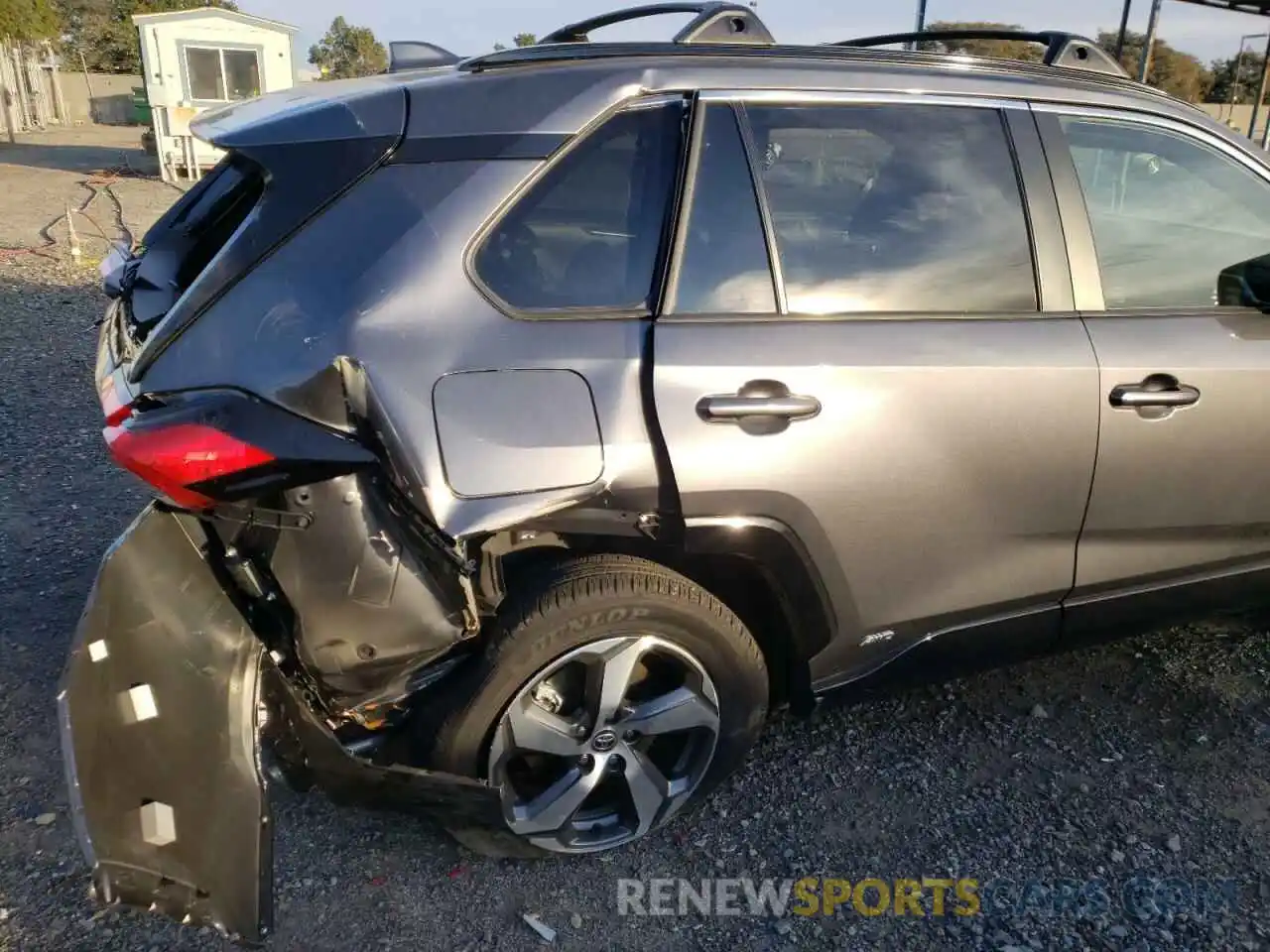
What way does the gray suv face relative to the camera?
to the viewer's right

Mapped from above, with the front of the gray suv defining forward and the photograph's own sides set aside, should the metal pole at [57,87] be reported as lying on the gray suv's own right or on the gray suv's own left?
on the gray suv's own left

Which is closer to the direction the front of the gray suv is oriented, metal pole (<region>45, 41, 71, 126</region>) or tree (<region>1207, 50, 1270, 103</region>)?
the tree

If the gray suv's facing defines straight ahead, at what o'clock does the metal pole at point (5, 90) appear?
The metal pole is roughly at 8 o'clock from the gray suv.

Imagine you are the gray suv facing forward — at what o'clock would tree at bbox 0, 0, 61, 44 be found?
The tree is roughly at 8 o'clock from the gray suv.

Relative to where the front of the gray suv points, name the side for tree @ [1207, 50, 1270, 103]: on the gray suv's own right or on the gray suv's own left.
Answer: on the gray suv's own left

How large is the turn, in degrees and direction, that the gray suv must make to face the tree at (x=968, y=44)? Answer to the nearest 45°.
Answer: approximately 45° to its left
